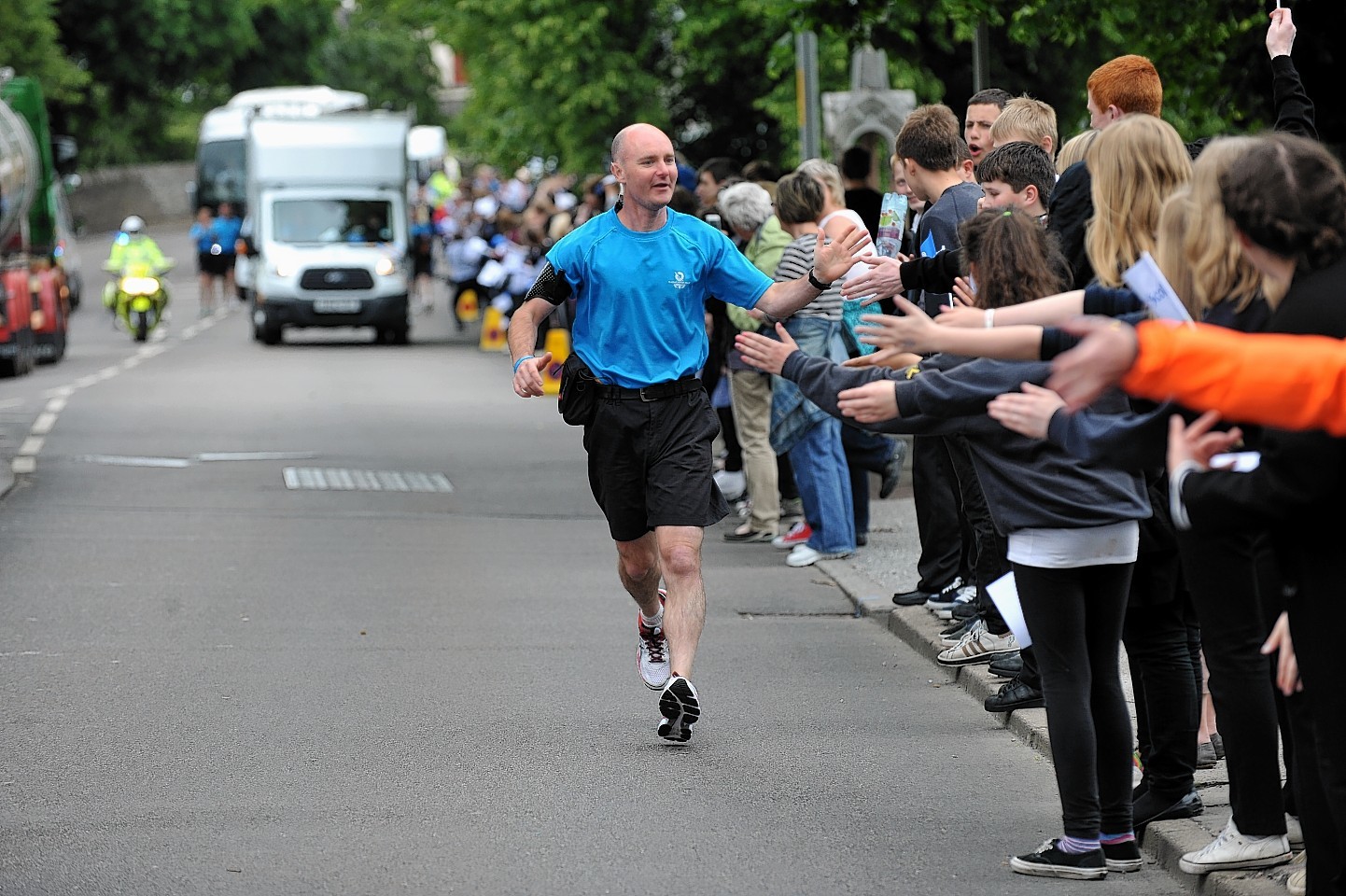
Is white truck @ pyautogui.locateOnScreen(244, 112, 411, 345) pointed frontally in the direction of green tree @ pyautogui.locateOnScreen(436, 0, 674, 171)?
no

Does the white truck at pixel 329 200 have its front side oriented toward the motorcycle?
no

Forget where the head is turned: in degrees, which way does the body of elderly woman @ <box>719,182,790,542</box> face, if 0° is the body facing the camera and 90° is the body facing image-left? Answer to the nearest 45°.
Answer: approximately 90°

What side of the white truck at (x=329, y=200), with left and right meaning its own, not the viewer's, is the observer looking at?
front

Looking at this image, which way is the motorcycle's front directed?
toward the camera

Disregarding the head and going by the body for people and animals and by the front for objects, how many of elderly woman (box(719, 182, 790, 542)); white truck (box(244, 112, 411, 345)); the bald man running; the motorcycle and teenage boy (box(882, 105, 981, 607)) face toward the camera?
3

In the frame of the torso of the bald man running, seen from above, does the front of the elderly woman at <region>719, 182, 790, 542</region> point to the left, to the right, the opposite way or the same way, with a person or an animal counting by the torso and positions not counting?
to the right

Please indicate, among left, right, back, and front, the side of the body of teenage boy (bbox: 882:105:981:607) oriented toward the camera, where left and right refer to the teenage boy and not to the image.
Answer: left

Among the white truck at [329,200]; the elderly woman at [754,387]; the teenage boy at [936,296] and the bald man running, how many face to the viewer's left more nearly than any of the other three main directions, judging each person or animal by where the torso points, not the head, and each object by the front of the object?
2

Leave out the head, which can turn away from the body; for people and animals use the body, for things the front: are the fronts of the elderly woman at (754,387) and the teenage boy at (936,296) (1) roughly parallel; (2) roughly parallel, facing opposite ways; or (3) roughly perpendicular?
roughly parallel

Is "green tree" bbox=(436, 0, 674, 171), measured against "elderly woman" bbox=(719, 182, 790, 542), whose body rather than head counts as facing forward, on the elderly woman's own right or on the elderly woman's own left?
on the elderly woman's own right

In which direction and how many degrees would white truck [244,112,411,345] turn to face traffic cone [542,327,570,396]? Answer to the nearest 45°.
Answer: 0° — it already faces it

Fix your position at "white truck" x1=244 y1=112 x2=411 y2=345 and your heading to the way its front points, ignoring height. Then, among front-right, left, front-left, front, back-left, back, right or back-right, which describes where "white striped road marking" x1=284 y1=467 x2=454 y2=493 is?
front

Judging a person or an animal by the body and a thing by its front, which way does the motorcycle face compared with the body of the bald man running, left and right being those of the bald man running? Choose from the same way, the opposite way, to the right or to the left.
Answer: the same way

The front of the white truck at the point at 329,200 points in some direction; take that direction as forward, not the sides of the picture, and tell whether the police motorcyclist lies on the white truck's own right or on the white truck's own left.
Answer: on the white truck's own right

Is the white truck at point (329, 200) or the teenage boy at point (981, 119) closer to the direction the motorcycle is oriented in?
the teenage boy

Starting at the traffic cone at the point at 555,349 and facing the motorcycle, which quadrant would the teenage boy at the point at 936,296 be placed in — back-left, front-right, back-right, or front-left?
back-left
